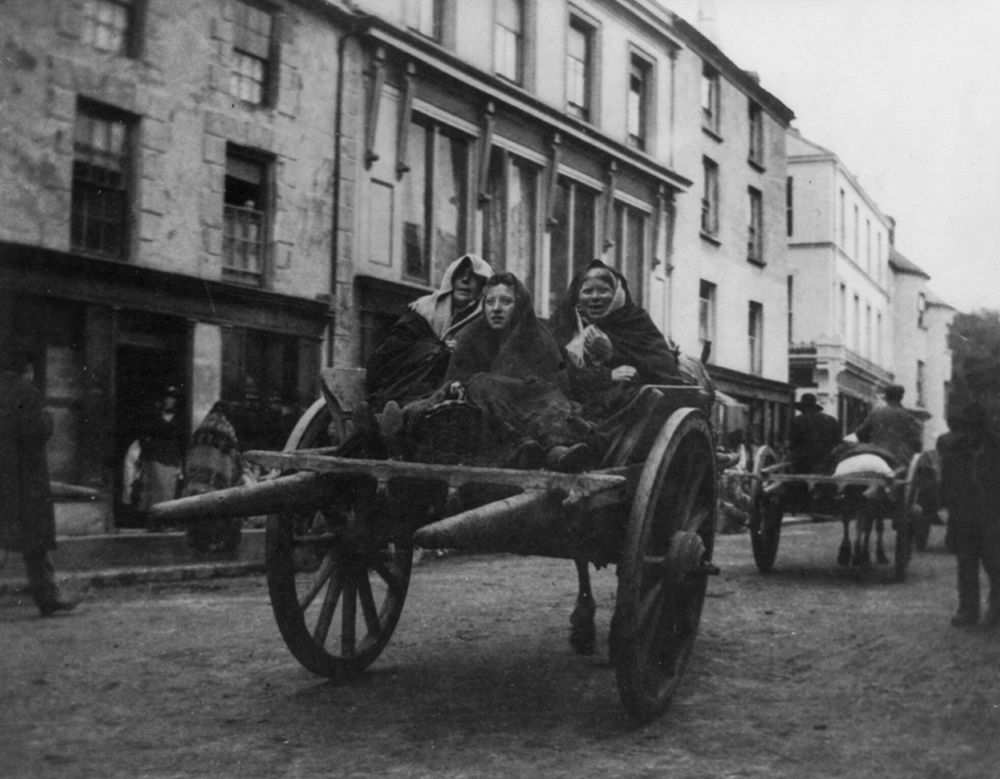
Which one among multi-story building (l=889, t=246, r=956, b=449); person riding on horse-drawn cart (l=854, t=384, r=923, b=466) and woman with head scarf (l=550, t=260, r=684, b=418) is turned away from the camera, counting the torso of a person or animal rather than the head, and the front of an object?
the person riding on horse-drawn cart

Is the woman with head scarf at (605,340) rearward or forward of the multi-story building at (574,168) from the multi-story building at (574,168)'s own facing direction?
forward

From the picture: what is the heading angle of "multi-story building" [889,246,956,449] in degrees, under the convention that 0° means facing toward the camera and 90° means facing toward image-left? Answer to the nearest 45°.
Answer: approximately 315°

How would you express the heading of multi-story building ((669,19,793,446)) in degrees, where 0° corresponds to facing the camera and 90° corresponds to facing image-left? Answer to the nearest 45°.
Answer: approximately 315°

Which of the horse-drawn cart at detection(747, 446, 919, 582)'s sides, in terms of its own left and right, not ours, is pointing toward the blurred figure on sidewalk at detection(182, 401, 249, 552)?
left

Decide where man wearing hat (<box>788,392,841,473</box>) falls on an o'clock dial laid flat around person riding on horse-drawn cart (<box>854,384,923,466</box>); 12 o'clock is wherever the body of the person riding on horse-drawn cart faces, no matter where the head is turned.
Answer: The man wearing hat is roughly at 9 o'clock from the person riding on horse-drawn cart.

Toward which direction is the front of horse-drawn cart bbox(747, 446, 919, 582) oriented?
away from the camera

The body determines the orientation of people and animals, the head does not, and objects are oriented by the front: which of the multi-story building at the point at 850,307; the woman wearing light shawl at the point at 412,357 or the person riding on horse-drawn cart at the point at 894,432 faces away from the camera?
the person riding on horse-drawn cart

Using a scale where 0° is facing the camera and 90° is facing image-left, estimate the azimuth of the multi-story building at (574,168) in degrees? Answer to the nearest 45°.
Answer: approximately 315°

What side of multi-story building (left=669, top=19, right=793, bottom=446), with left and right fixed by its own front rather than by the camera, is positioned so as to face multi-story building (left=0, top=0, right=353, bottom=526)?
right

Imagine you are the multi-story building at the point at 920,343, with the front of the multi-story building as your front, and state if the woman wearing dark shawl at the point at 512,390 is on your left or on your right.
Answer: on your right

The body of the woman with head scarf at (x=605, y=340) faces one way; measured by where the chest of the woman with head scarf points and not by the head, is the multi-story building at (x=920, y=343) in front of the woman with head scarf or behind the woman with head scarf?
behind
